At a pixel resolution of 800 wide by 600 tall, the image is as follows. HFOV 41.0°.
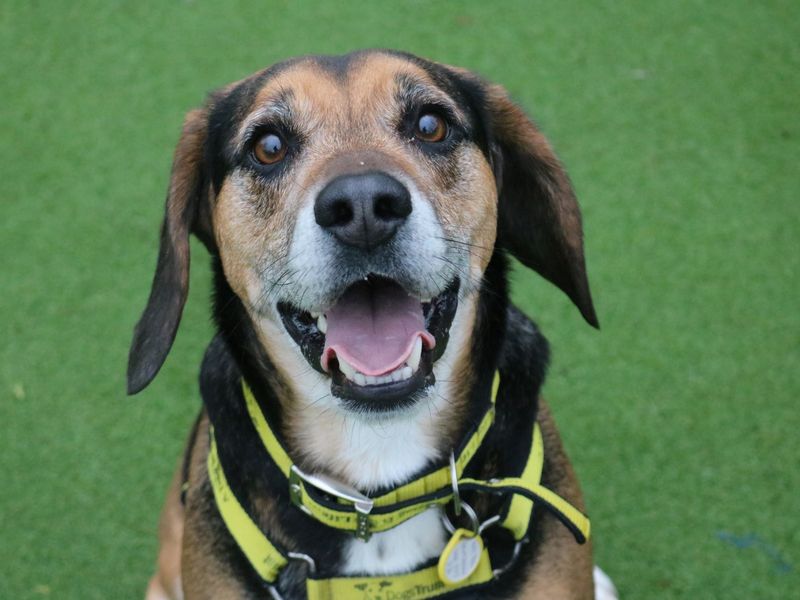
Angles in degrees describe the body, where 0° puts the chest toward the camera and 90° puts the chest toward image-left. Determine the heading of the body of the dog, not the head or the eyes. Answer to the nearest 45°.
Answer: approximately 0°
